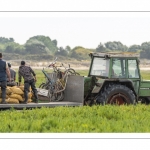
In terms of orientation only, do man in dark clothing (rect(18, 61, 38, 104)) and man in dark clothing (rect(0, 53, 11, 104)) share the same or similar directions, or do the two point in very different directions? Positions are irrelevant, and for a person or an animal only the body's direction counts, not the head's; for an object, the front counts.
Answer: same or similar directions

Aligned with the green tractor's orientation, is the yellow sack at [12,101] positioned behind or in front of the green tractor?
behind

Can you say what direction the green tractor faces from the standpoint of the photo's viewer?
facing away from the viewer and to the right of the viewer

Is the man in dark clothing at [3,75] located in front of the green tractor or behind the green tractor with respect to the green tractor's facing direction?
behind

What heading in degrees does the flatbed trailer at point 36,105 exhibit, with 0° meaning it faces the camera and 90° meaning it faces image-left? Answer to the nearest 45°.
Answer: approximately 270°

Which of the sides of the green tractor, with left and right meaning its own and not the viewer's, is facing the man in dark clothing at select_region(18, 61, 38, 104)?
back
